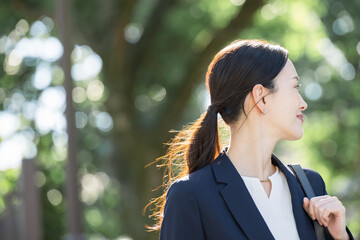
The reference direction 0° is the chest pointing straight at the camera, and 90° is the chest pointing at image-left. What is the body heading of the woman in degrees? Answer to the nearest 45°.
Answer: approximately 315°

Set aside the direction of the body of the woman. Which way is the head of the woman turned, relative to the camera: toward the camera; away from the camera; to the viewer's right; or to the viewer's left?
to the viewer's right
